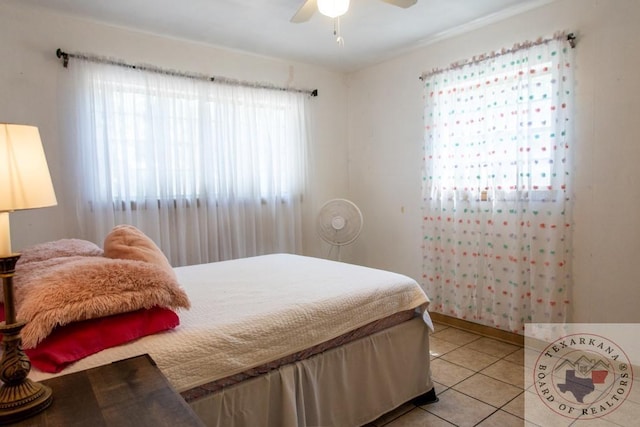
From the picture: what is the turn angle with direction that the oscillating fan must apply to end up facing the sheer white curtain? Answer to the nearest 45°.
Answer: approximately 90° to its right

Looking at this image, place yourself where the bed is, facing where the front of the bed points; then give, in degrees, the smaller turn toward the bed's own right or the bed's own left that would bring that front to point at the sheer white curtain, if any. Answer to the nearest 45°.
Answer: approximately 45° to the bed's own left

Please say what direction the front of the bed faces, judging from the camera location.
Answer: facing away from the viewer and to the right of the viewer

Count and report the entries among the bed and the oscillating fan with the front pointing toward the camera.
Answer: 1

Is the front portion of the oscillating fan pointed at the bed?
yes

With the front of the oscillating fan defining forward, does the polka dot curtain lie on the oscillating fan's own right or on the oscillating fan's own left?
on the oscillating fan's own left

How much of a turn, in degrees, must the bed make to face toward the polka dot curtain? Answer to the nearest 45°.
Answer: approximately 45° to its right

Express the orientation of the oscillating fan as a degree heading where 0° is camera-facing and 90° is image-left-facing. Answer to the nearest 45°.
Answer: approximately 0°

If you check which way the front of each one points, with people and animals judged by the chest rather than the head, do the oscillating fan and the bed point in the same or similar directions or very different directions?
very different directions

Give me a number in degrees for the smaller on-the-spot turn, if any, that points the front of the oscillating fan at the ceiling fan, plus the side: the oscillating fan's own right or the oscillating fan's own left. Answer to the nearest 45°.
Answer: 0° — it already faces it
